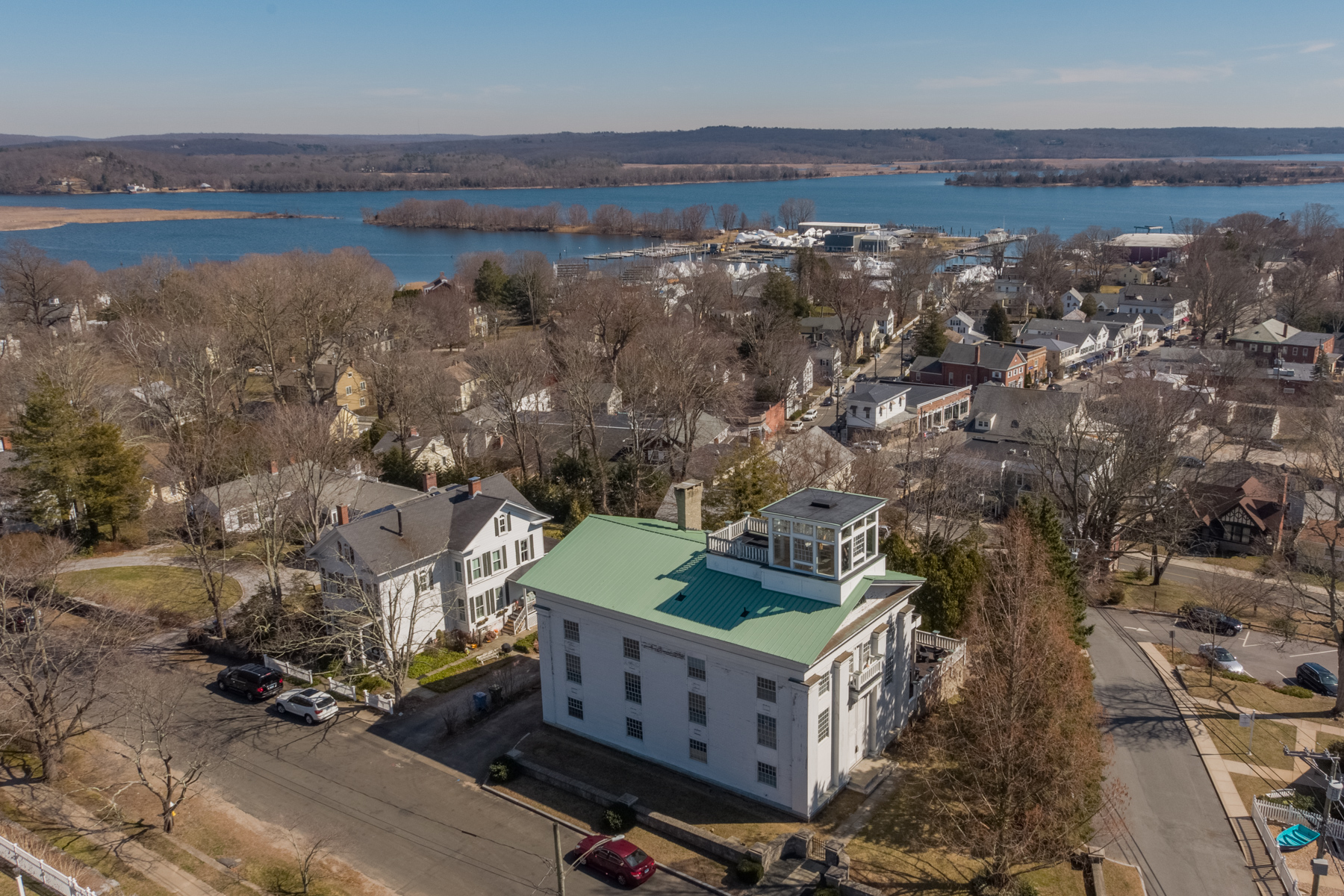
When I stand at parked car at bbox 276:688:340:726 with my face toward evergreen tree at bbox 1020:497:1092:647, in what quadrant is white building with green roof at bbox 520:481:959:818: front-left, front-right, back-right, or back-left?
front-right

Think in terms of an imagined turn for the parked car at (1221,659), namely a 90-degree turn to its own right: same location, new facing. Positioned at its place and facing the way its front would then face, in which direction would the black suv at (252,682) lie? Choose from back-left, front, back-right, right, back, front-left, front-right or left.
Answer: front

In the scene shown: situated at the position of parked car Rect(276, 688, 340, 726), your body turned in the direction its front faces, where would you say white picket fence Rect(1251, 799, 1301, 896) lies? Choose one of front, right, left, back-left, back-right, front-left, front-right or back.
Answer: back

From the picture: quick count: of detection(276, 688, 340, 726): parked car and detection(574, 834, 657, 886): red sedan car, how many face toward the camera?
0

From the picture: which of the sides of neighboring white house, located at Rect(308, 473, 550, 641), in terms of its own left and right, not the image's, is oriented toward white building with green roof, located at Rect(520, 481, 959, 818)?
left

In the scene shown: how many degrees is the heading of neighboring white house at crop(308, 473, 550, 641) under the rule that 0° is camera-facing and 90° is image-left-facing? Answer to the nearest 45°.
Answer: approximately 315°

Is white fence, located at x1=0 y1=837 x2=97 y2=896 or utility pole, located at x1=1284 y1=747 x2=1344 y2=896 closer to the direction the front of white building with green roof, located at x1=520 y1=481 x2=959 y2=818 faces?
the utility pole

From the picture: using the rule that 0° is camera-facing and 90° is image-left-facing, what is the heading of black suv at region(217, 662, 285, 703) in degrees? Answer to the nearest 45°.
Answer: approximately 135°

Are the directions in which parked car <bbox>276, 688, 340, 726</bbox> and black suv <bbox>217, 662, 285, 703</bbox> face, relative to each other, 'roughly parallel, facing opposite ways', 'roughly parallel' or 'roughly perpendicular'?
roughly parallel

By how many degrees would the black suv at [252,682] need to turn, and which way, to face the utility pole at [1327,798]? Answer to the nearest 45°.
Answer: approximately 180°
